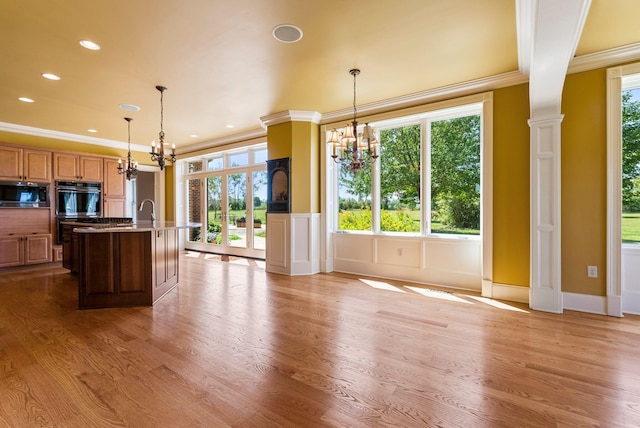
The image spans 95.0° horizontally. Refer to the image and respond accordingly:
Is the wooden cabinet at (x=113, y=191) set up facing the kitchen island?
yes

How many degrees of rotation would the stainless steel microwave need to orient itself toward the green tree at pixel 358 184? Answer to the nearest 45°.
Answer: approximately 45° to its left
